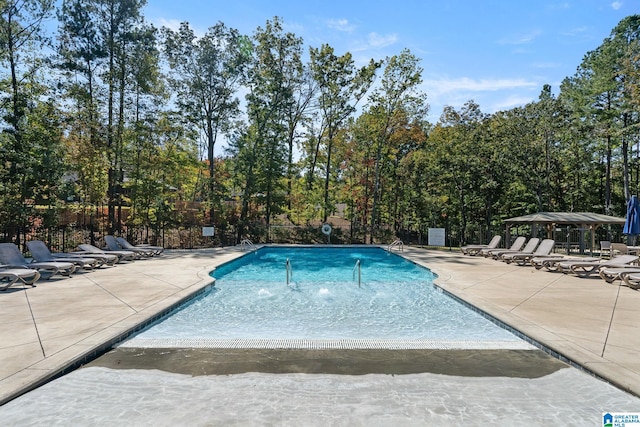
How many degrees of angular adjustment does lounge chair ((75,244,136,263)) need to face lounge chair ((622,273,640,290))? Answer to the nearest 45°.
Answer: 0° — it already faces it

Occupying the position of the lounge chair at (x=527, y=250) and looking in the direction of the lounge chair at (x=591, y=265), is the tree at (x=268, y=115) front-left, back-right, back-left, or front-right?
back-right

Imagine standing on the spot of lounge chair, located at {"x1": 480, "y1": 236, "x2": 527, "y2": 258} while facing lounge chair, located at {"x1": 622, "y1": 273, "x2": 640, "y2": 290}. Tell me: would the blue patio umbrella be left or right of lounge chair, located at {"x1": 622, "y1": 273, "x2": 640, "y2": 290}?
left

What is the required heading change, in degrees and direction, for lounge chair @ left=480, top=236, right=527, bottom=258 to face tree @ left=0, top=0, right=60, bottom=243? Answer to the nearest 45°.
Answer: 0° — it already faces it

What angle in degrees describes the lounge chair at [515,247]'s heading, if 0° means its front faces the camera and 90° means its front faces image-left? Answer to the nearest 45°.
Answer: approximately 45°
